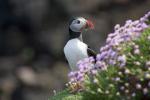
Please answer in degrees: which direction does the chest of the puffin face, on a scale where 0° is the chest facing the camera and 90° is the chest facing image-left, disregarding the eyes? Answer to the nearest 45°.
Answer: approximately 45°
